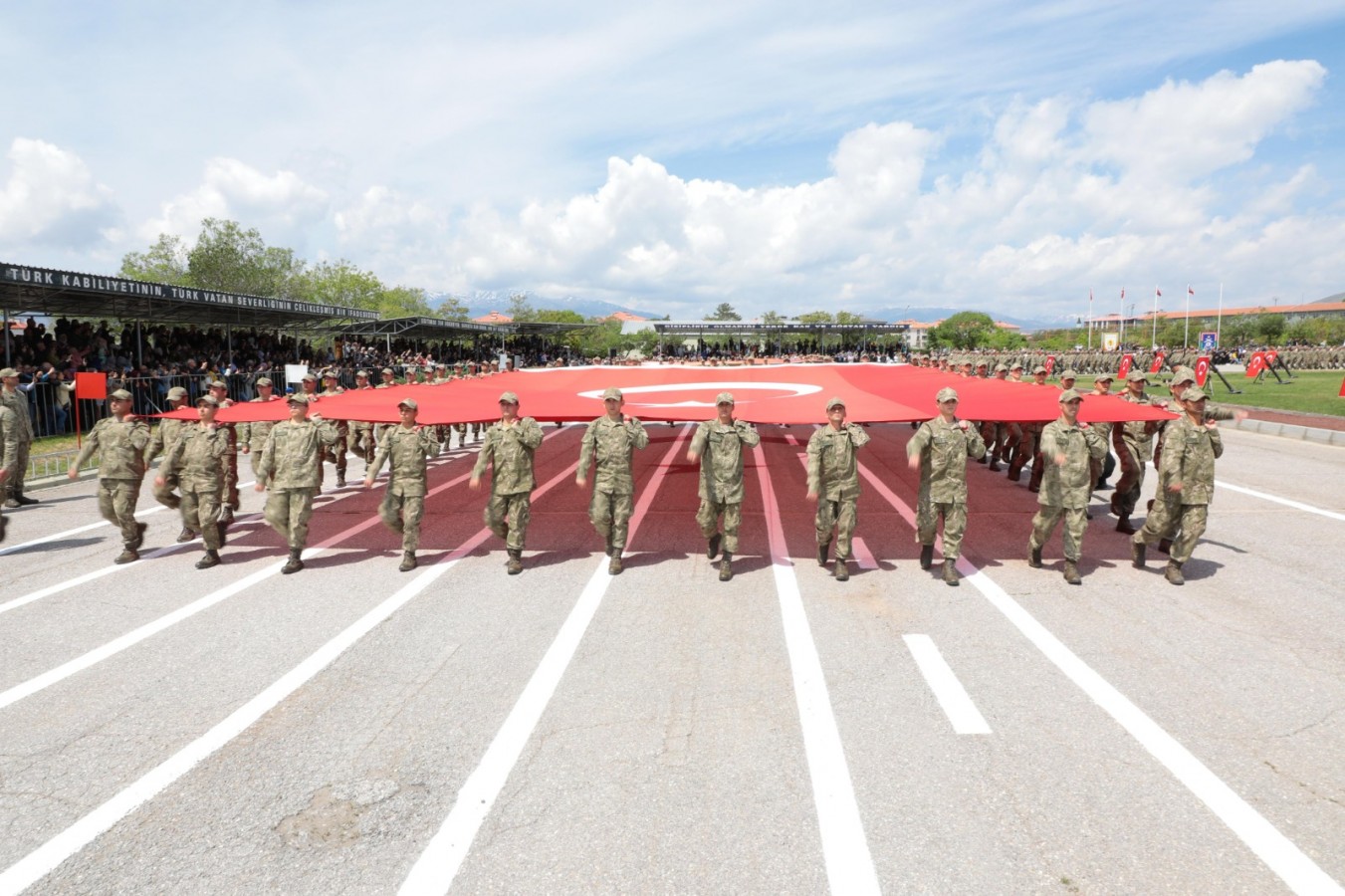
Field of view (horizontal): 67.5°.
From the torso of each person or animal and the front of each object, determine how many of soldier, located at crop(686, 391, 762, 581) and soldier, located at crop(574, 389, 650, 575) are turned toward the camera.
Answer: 2

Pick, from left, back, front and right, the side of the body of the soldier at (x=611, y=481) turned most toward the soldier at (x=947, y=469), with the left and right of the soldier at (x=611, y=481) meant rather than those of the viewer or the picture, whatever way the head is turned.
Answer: left

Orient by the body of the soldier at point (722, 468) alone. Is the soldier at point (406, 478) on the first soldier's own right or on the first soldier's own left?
on the first soldier's own right

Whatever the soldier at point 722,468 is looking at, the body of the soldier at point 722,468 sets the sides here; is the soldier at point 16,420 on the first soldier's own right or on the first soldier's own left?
on the first soldier's own right

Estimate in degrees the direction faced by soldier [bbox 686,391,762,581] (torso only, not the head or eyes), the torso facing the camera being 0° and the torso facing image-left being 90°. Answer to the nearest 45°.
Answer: approximately 0°

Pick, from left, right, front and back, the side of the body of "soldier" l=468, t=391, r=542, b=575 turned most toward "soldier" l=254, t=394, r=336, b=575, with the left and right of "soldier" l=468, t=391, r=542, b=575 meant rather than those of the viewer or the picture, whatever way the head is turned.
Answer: right

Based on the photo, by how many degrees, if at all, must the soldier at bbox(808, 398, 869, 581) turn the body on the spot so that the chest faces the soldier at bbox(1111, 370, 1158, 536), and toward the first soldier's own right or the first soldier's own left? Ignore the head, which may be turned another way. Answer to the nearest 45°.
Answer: approximately 135° to the first soldier's own left

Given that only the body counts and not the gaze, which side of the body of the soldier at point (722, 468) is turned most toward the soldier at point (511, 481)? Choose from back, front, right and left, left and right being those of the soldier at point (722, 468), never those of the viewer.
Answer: right

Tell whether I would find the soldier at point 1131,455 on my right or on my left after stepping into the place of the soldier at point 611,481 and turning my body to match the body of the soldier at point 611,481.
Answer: on my left

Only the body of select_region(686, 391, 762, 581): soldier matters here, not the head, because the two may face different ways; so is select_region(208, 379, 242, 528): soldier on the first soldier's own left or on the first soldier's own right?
on the first soldier's own right
